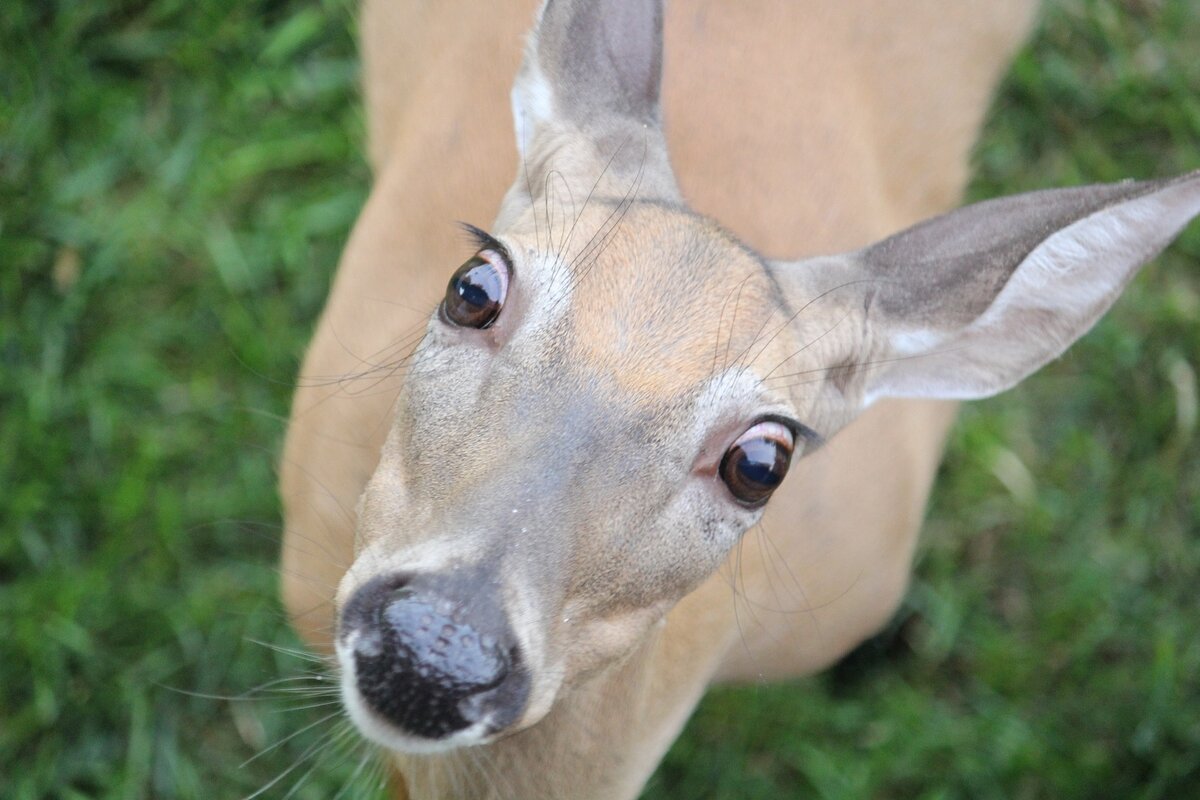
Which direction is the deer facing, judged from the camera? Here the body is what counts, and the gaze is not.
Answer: toward the camera
